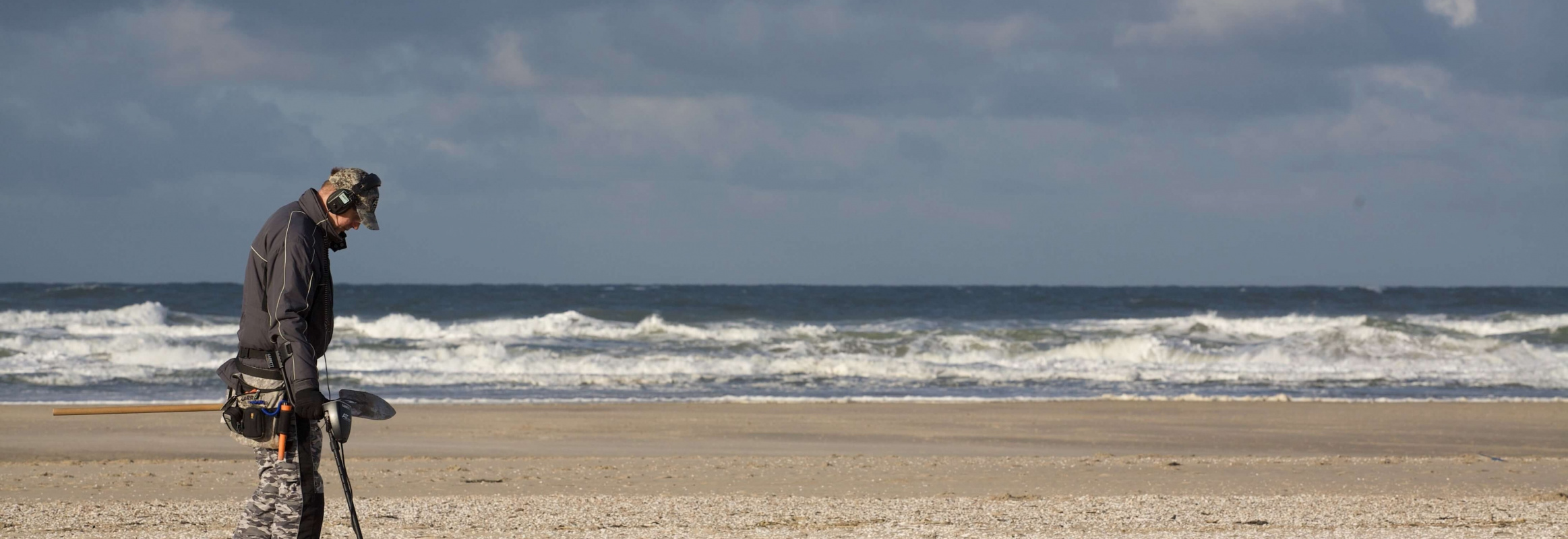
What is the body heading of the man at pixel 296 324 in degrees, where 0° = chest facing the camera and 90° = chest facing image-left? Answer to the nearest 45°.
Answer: approximately 270°

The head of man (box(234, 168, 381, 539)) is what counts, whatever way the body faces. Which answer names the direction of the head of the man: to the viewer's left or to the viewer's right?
to the viewer's right

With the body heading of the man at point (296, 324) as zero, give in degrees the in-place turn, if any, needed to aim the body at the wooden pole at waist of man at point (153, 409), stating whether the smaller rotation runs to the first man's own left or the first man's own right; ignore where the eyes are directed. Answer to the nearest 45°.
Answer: approximately 135° to the first man's own left
